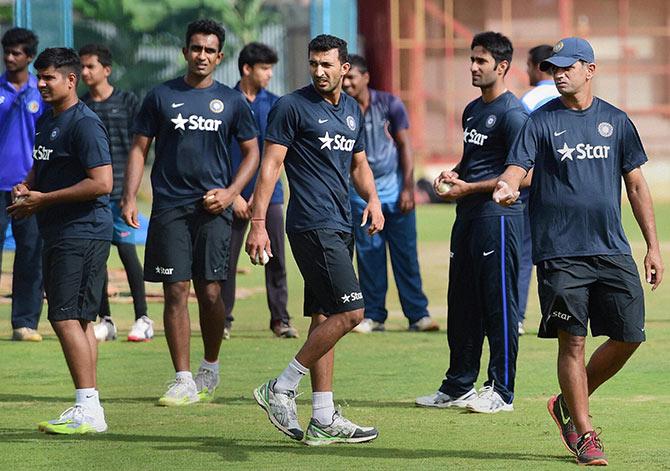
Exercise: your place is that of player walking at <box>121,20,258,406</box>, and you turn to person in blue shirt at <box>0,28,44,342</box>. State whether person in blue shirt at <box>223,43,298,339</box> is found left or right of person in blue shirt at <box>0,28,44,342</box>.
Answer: right

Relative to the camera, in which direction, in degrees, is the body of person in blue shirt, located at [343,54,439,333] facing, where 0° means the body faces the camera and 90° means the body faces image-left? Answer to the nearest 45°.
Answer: approximately 45°

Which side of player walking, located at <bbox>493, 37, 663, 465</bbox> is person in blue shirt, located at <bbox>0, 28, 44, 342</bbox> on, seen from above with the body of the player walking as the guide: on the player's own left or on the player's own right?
on the player's own right

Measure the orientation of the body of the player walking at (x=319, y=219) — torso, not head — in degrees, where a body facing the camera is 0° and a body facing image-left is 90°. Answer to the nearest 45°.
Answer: approximately 315°

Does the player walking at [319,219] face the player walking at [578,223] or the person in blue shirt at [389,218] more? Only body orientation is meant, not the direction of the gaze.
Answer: the player walking

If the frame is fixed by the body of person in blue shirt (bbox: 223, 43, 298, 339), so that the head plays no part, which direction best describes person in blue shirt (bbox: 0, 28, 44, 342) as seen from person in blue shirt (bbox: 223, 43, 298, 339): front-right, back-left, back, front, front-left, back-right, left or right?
back-right

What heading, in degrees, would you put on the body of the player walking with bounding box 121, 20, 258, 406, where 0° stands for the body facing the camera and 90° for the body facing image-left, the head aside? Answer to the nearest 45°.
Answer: approximately 0°

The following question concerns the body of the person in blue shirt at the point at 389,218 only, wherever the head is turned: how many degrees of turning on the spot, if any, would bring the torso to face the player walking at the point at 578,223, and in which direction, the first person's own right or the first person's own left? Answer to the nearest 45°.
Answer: approximately 45° to the first person's own left
